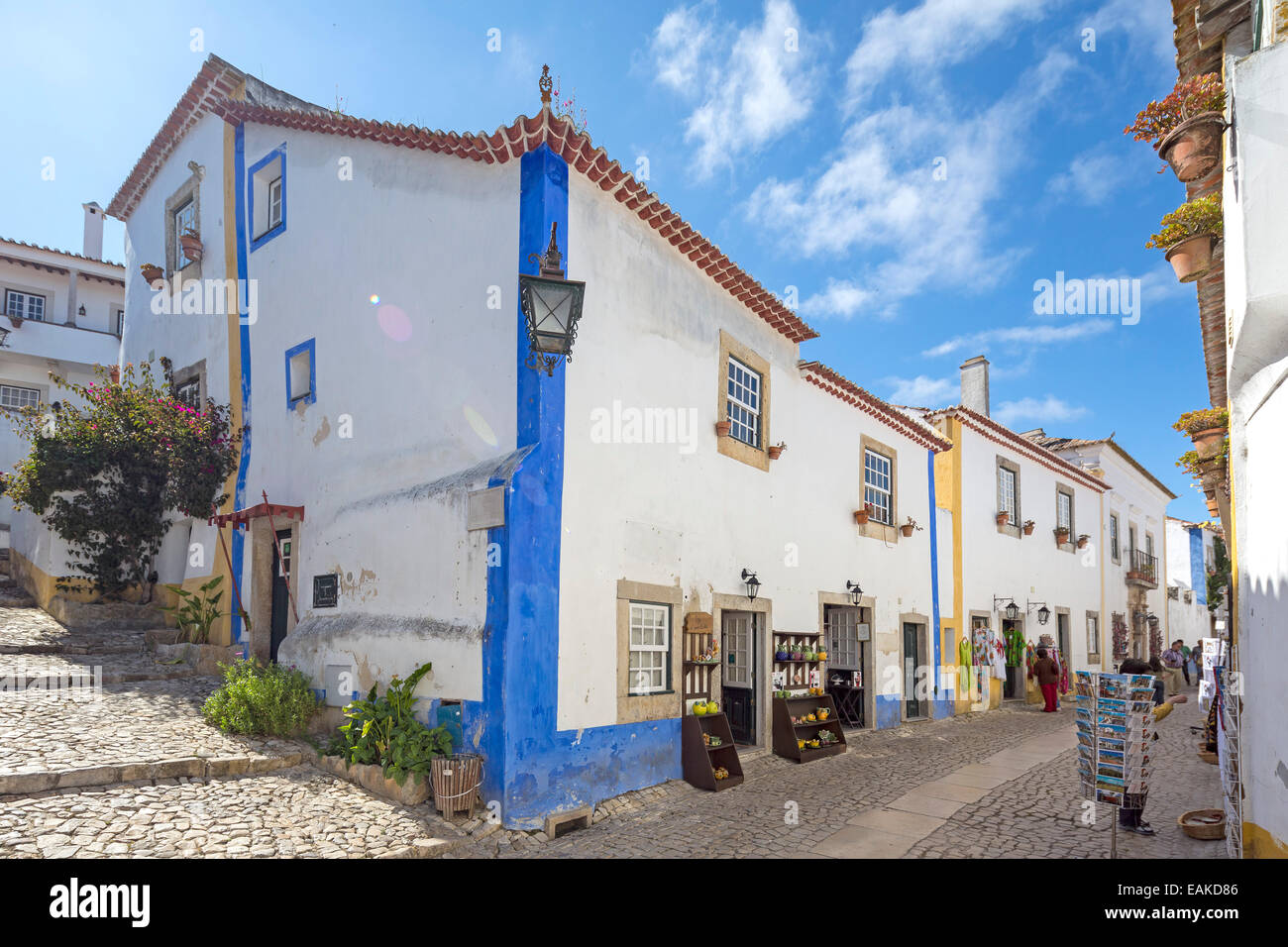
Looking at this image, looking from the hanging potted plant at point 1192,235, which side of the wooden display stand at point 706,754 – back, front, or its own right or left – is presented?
front

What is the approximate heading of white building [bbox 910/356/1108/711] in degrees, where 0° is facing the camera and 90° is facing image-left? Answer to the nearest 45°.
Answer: approximately 315°

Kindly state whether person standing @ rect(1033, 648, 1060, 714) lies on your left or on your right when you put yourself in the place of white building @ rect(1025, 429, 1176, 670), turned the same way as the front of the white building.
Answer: on your right

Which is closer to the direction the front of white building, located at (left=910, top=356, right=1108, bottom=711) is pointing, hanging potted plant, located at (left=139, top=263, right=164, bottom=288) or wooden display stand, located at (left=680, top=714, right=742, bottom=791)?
the wooden display stand

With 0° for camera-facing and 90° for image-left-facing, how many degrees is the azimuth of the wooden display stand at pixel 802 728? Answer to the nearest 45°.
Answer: approximately 315°

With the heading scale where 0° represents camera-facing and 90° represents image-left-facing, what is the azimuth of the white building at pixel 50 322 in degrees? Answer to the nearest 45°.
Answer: approximately 315°
